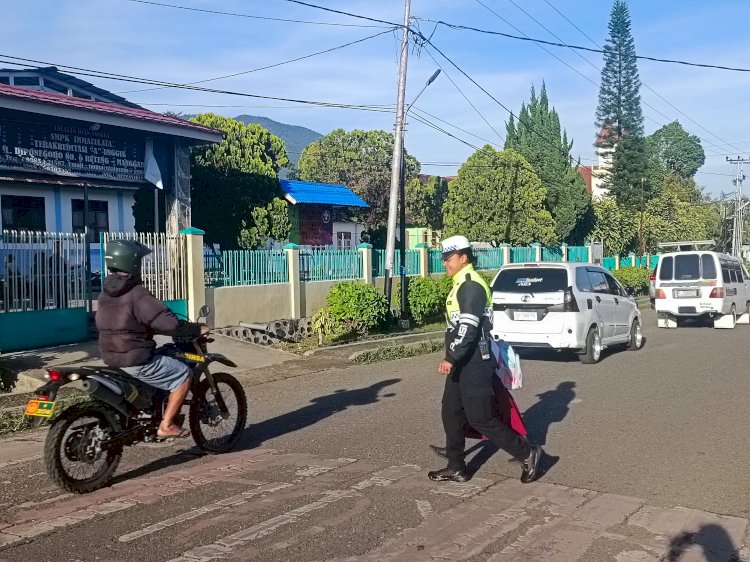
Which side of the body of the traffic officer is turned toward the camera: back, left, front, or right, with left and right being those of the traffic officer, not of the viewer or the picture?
left

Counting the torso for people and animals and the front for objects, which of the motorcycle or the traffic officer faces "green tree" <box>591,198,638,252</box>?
the motorcycle

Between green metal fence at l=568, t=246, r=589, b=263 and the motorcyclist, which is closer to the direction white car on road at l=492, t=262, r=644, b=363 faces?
the green metal fence

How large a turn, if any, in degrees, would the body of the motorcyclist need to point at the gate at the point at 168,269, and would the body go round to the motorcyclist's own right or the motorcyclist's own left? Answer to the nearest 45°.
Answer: approximately 45° to the motorcyclist's own left

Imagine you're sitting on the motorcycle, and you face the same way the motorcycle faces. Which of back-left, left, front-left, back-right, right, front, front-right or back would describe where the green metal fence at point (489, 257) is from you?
front

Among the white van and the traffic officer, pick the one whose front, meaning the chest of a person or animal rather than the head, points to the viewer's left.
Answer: the traffic officer

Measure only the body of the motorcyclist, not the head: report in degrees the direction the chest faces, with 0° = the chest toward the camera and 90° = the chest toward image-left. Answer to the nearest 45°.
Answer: approximately 225°

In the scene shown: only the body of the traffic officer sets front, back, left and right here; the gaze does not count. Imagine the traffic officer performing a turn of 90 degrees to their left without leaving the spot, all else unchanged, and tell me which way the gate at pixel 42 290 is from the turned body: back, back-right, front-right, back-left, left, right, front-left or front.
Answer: back-right

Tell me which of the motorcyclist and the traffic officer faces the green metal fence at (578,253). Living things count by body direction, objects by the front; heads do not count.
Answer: the motorcyclist

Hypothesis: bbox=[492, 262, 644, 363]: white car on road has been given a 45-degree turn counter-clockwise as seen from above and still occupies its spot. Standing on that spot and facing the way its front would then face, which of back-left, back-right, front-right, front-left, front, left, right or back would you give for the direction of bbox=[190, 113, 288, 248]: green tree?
front-left

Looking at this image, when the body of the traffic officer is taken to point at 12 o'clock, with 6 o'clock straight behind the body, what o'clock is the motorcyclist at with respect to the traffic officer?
The motorcyclist is roughly at 12 o'clock from the traffic officer.

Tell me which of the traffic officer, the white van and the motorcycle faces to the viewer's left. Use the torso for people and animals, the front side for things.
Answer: the traffic officer

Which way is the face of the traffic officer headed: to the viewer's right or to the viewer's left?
to the viewer's left

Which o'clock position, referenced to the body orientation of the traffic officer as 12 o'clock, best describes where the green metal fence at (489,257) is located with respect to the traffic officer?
The green metal fence is roughly at 3 o'clock from the traffic officer.
